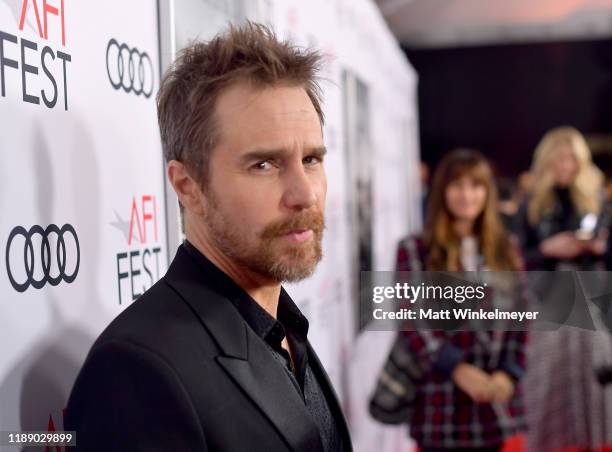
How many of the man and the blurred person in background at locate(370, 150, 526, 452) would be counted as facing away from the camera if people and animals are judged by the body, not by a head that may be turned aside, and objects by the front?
0

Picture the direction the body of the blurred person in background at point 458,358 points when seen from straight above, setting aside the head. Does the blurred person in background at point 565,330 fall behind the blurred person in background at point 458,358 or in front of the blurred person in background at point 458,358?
behind

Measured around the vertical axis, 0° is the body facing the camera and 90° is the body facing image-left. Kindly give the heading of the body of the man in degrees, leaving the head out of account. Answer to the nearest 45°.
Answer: approximately 315°

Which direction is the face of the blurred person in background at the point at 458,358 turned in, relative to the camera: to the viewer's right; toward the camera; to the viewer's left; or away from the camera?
toward the camera

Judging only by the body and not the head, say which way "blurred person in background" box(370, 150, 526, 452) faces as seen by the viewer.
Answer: toward the camera

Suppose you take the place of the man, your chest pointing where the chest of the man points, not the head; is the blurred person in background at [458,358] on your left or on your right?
on your left

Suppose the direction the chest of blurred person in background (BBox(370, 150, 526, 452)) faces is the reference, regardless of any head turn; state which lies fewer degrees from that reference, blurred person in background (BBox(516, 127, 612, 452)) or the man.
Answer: the man

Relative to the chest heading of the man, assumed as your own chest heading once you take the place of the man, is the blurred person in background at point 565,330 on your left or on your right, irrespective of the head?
on your left

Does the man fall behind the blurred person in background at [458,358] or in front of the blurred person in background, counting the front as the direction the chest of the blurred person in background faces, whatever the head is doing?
in front
